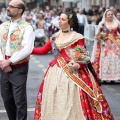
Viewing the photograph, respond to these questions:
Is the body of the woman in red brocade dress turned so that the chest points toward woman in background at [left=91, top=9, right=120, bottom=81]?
no

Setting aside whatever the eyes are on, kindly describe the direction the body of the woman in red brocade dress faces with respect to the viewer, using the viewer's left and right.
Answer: facing the viewer and to the left of the viewer
